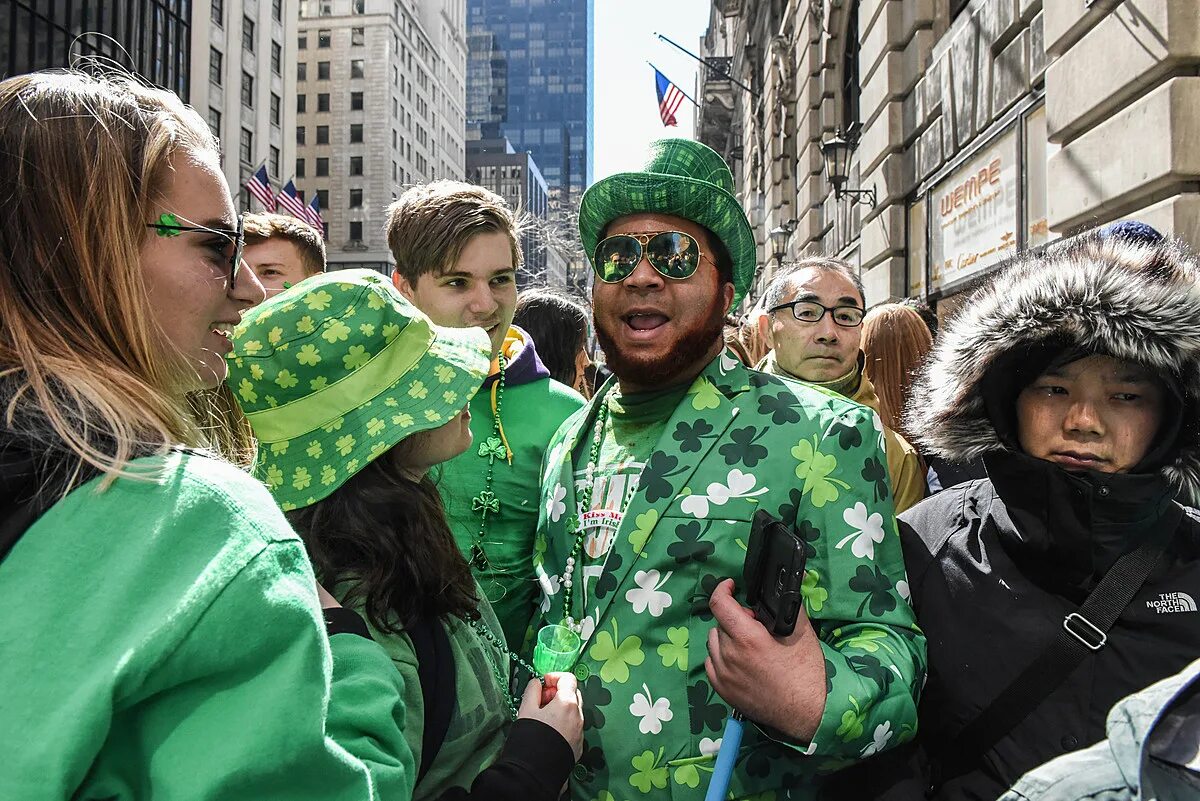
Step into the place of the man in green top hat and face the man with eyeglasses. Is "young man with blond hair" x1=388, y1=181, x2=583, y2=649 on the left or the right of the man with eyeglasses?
left

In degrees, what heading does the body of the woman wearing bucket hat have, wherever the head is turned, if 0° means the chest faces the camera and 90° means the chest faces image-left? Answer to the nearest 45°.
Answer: approximately 270°

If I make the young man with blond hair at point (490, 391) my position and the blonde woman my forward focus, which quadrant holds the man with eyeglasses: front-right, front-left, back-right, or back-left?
back-left

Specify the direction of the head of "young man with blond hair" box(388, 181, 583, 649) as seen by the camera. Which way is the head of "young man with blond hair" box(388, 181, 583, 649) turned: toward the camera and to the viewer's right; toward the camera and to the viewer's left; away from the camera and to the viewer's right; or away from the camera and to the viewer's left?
toward the camera and to the viewer's right

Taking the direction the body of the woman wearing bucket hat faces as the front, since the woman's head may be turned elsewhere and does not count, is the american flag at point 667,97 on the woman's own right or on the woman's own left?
on the woman's own left

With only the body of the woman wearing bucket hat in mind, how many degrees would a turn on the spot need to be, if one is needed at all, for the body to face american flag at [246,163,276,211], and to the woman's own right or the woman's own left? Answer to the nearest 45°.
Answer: approximately 90° to the woman's own left

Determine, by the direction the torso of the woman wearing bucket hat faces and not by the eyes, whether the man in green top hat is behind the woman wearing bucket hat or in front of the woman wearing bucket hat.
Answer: in front

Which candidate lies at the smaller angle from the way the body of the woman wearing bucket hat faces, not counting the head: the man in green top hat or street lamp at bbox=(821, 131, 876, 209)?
the man in green top hat

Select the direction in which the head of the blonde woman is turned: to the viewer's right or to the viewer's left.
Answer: to the viewer's right

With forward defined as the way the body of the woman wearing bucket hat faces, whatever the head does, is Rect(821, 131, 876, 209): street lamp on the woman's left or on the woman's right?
on the woman's left
